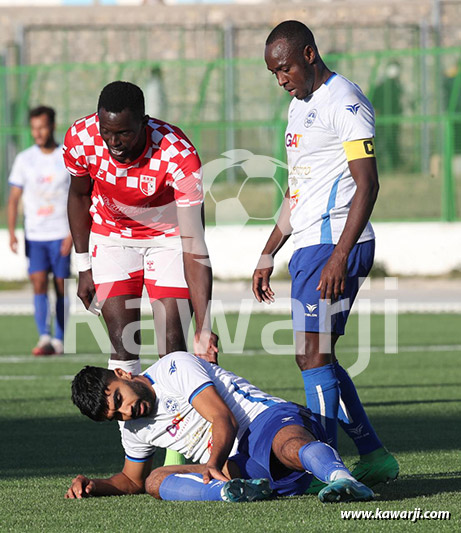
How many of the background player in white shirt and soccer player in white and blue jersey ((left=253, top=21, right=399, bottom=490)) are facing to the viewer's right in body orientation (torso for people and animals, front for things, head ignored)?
0

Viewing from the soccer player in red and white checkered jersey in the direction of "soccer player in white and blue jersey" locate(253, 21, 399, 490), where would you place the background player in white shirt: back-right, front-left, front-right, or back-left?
back-left

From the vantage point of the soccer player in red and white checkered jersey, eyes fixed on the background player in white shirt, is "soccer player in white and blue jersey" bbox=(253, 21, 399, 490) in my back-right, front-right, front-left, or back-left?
back-right

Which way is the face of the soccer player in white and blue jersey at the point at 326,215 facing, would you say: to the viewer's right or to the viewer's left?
to the viewer's left

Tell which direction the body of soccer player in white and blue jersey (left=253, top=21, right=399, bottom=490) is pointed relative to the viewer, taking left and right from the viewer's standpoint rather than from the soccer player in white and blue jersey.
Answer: facing the viewer and to the left of the viewer

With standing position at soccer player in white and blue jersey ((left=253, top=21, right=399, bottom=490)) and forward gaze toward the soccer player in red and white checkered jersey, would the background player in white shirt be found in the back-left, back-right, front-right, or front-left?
front-right

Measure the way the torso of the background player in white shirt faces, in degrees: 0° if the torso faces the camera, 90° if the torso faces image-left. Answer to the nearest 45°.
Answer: approximately 0°

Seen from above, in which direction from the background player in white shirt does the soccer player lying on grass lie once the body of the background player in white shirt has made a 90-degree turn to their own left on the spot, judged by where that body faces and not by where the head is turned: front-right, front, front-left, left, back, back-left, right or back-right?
right

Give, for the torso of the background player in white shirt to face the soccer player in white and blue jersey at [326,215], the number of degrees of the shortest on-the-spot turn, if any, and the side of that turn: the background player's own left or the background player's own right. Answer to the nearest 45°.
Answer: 0° — they already face them

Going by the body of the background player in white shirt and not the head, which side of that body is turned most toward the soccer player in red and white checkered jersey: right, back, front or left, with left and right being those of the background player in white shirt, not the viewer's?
front

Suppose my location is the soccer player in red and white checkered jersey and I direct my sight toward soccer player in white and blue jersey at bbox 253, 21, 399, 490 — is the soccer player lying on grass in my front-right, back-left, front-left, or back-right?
front-right

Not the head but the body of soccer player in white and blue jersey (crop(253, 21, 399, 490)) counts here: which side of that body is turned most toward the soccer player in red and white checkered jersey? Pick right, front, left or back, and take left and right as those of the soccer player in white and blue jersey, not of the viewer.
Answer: right
